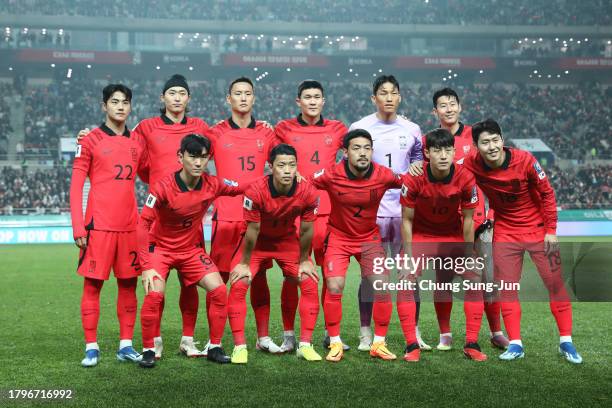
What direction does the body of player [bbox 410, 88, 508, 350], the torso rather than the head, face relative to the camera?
toward the camera

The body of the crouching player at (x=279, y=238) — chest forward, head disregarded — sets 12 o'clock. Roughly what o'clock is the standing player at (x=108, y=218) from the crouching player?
The standing player is roughly at 3 o'clock from the crouching player.

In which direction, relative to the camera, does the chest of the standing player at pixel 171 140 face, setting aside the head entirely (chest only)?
toward the camera

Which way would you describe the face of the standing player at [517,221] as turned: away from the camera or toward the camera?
toward the camera

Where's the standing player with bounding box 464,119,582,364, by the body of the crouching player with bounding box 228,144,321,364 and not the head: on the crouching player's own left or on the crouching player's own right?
on the crouching player's own left

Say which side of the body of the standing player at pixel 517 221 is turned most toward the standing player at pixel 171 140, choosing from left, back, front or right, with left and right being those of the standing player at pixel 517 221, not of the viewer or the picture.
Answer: right

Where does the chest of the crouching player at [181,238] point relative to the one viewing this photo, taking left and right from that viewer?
facing the viewer

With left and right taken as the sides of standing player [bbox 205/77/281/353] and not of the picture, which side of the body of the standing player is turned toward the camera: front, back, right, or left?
front

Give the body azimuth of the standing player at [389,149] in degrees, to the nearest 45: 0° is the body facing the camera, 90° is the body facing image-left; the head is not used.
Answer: approximately 0°

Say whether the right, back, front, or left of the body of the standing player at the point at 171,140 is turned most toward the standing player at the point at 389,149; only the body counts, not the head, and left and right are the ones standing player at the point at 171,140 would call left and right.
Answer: left

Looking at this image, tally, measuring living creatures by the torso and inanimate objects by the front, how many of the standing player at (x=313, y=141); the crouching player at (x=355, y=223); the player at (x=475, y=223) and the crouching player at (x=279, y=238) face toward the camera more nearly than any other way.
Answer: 4

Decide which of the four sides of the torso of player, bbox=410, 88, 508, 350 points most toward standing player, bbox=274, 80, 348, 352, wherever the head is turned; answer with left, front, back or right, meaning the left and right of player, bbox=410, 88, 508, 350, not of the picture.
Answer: right
